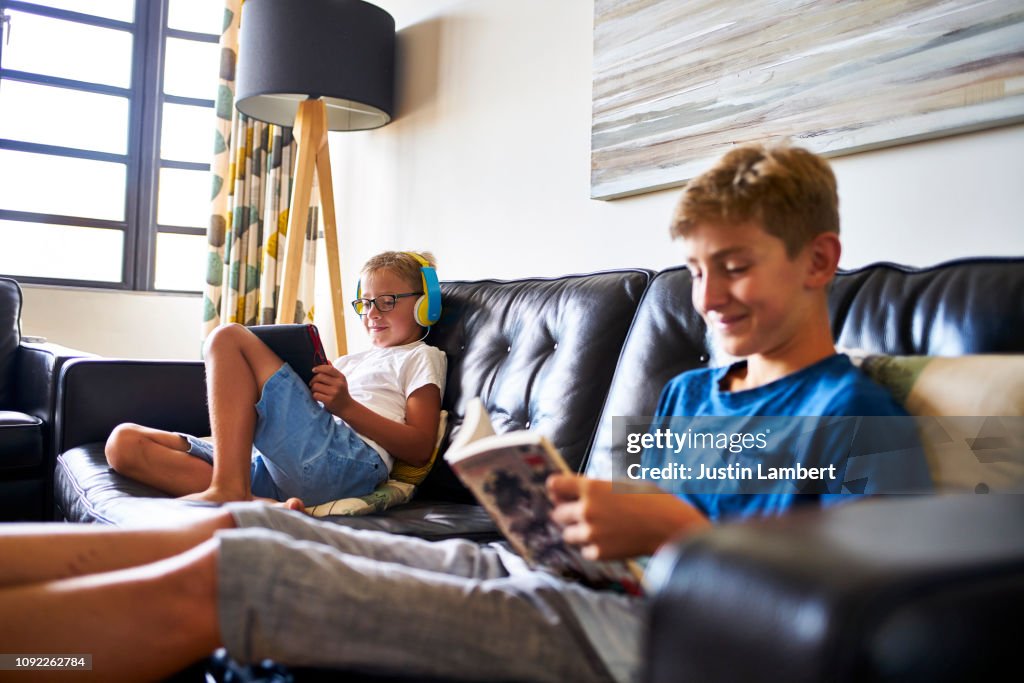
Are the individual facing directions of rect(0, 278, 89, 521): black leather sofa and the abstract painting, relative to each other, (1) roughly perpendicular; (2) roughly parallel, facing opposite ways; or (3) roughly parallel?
roughly perpendicular

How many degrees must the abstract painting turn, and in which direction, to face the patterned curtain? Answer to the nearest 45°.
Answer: approximately 90° to its right

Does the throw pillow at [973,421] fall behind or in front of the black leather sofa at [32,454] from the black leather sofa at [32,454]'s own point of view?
in front

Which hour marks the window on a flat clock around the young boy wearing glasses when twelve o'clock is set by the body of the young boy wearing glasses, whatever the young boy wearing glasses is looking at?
The window is roughly at 2 o'clock from the young boy wearing glasses.

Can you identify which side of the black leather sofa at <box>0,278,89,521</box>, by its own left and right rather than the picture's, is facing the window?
back

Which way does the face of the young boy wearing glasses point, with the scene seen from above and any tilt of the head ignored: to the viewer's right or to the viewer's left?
to the viewer's left

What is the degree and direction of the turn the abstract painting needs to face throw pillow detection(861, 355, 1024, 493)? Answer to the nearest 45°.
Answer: approximately 45° to its left

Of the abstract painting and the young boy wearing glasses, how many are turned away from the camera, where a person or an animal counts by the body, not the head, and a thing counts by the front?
0

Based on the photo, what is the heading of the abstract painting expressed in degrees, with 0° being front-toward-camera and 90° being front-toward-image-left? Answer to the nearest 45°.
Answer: approximately 45°
